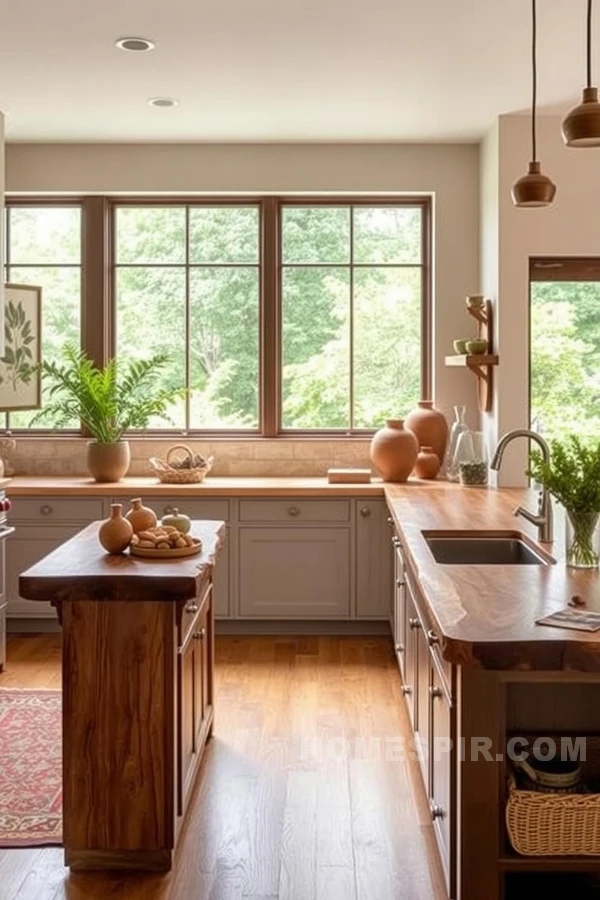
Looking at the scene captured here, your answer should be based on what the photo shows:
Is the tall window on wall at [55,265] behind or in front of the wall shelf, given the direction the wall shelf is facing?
in front

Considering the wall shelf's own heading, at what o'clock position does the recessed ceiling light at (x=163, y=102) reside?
The recessed ceiling light is roughly at 11 o'clock from the wall shelf.

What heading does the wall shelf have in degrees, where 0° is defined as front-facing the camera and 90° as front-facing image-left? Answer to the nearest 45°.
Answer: approximately 90°

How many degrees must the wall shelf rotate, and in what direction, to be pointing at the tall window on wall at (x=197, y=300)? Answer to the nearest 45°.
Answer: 0° — it already faces it

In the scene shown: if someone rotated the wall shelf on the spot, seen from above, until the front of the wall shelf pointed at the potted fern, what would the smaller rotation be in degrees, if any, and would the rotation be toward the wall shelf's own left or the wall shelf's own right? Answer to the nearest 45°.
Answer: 0° — it already faces it

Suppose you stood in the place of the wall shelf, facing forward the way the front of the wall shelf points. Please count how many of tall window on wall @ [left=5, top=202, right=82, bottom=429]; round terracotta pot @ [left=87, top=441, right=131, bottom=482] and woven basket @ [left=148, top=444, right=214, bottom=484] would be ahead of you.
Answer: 3

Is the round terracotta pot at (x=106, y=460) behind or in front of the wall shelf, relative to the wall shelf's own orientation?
in front

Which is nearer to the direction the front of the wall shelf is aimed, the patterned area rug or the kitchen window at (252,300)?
the kitchen window

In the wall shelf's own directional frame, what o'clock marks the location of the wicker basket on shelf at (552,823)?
The wicker basket on shelf is roughly at 9 o'clock from the wall shelf.

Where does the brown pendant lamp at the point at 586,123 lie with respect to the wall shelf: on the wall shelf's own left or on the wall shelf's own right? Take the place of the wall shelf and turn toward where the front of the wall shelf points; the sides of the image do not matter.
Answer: on the wall shelf's own left

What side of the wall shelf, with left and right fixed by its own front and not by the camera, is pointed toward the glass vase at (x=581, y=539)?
left

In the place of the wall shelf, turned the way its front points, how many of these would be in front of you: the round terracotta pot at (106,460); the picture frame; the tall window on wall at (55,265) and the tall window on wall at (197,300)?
4
